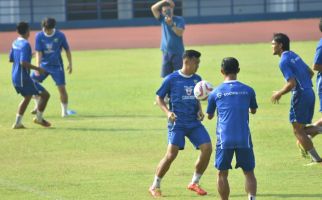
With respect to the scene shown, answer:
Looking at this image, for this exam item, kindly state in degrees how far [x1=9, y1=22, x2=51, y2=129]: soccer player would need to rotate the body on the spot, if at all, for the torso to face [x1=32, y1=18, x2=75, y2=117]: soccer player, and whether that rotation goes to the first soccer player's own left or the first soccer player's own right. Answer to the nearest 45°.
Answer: approximately 45° to the first soccer player's own left

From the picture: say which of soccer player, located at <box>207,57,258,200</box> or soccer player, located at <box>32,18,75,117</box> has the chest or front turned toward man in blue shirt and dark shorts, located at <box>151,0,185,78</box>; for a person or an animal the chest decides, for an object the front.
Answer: soccer player, located at <box>207,57,258,200</box>

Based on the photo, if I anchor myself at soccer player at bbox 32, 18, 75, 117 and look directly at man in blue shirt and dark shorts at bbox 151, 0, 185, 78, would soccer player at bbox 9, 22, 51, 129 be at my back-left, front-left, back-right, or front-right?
back-right

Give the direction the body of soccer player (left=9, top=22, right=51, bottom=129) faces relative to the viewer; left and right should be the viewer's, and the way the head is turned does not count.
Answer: facing away from the viewer and to the right of the viewer

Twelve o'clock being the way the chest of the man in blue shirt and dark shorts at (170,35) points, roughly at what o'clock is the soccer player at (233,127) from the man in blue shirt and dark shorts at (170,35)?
the soccer player at (233,127) is roughly at 12 o'clock from the man in blue shirt and dark shorts at (170,35).

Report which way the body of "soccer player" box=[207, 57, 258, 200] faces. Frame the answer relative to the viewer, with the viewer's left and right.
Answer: facing away from the viewer

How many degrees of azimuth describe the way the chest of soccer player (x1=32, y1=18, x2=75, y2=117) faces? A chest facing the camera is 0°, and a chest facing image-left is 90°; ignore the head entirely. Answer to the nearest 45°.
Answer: approximately 0°

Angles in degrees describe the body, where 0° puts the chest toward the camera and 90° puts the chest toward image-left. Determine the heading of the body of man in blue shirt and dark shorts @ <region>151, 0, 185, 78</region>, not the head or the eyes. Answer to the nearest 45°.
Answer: approximately 0°

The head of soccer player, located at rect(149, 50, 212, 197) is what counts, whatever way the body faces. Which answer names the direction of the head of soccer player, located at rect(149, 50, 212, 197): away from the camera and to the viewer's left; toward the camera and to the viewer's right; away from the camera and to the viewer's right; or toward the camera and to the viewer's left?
toward the camera and to the viewer's right
